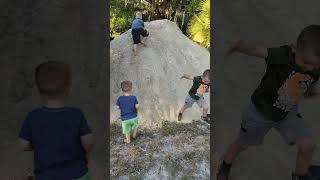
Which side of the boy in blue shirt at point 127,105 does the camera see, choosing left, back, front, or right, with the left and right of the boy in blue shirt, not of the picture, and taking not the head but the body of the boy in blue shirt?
back

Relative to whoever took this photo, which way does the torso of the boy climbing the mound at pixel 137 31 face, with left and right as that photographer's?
facing away from the viewer and to the right of the viewer

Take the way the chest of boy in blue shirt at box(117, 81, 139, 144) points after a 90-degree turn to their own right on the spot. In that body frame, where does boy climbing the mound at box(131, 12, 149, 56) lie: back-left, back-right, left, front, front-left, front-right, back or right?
left
